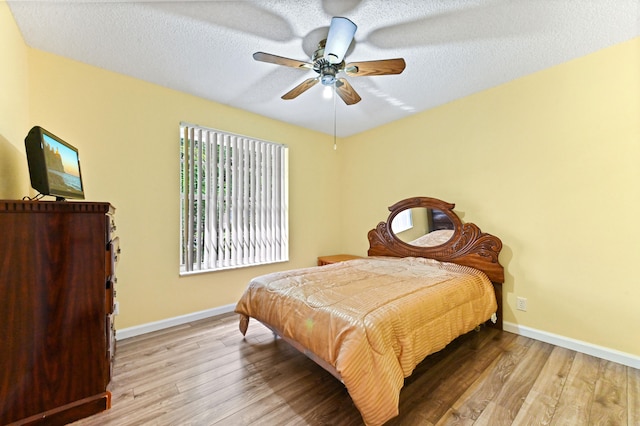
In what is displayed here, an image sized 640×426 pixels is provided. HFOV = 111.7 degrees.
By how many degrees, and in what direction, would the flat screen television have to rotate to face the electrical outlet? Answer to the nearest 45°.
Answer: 0° — it already faces it

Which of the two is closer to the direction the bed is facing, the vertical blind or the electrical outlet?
the vertical blind

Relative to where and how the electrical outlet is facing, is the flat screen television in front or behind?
in front

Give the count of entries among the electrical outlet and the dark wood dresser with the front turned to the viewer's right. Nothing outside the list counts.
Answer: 1

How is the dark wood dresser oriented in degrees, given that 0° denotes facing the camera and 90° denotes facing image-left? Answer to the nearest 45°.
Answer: approximately 270°

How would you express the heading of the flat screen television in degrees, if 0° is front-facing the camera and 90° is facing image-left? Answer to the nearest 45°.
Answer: approximately 315°

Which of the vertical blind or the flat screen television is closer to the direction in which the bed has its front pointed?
the flat screen television

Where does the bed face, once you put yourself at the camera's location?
facing the viewer and to the left of the viewer

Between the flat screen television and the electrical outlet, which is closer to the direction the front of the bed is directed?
the flat screen television

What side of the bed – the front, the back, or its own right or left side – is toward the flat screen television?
front

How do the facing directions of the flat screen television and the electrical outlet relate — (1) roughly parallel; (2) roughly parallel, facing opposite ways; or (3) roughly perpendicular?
roughly parallel, facing opposite ways

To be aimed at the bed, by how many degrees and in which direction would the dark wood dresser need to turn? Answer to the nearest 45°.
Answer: approximately 45° to its right

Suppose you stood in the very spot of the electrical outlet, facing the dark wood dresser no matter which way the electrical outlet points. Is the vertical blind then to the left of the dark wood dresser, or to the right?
right

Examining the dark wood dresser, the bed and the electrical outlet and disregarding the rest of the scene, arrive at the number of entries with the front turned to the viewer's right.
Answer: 1

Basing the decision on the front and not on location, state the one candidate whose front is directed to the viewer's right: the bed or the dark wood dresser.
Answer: the dark wood dresser

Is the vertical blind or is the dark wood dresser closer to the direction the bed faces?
the dark wood dresser

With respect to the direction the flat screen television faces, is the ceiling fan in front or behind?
in front
